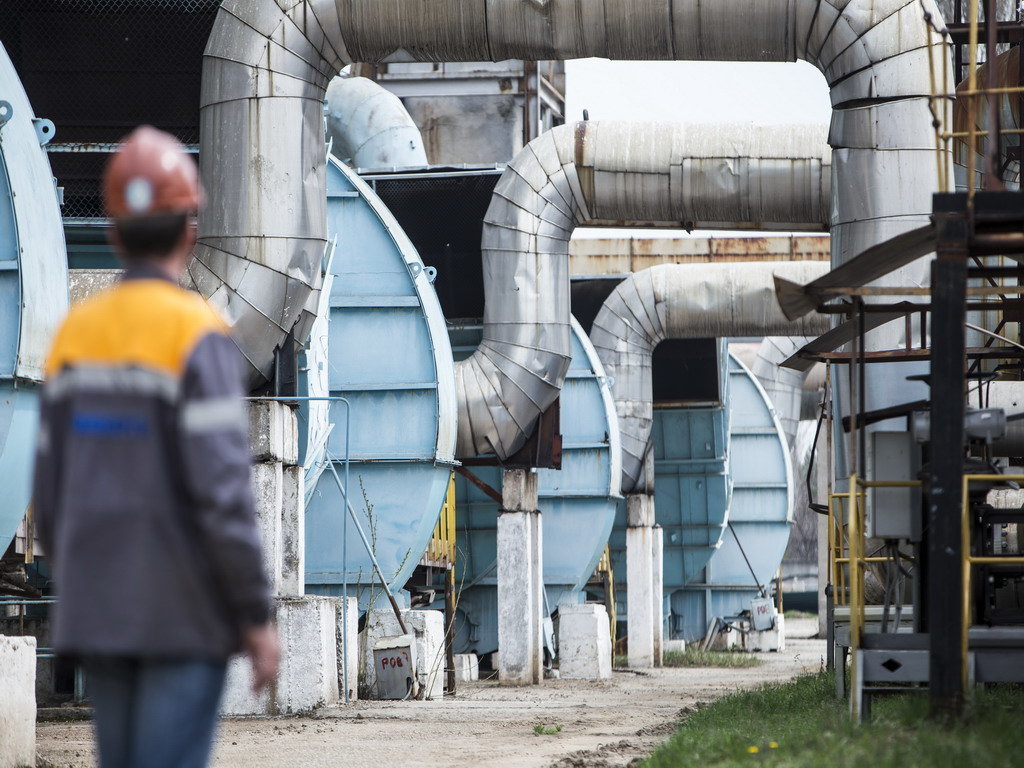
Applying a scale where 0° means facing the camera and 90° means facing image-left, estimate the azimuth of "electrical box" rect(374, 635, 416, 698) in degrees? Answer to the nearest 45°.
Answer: approximately 0°

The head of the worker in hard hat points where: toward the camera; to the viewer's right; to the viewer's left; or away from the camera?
away from the camera

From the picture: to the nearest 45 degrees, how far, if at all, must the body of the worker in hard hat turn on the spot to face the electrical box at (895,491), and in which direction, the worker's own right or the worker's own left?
0° — they already face it

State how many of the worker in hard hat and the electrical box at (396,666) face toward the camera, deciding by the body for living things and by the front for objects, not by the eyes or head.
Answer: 1

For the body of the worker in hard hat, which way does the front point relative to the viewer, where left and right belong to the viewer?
facing away from the viewer and to the right of the viewer
